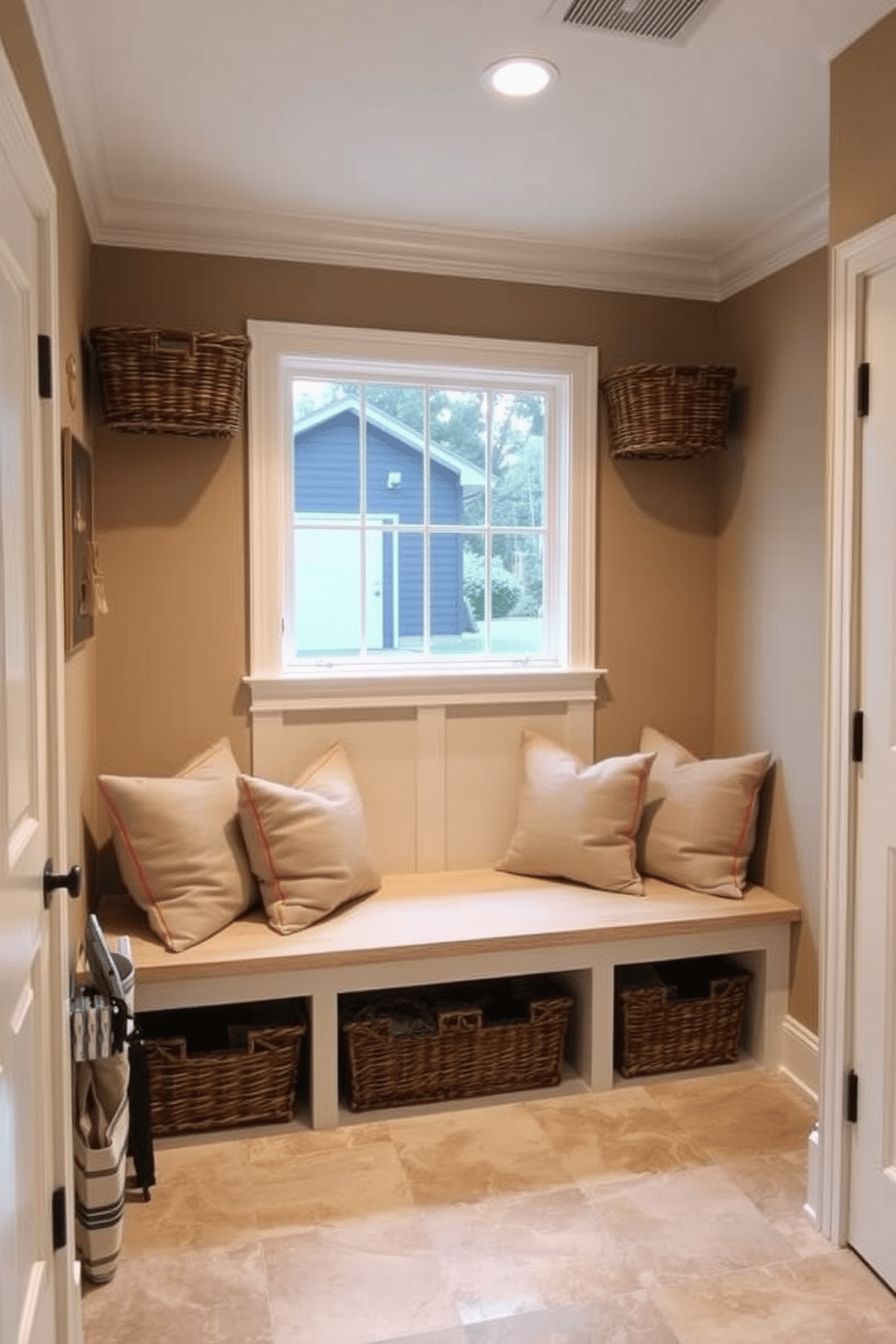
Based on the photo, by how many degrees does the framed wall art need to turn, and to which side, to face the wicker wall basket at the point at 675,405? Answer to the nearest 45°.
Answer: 0° — it already faces it

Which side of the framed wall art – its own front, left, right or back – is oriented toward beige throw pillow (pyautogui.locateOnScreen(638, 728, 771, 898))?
front

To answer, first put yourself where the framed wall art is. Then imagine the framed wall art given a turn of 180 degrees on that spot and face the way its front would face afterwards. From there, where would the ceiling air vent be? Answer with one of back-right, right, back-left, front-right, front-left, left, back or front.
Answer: back-left

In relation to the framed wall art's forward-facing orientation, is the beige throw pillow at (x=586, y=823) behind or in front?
in front

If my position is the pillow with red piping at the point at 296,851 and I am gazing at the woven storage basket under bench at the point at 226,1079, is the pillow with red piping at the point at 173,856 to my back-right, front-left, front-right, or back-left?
front-right

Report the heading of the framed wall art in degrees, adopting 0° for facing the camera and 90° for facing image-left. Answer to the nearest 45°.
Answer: approximately 270°

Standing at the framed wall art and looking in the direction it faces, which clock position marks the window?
The window is roughly at 11 o'clock from the framed wall art.

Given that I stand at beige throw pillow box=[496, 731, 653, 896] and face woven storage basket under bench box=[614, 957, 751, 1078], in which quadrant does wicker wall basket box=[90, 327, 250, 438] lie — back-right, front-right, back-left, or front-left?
back-right
